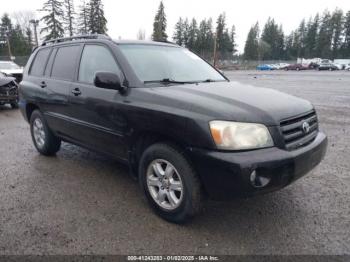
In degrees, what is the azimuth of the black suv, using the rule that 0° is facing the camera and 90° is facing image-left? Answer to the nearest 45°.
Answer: approximately 315°

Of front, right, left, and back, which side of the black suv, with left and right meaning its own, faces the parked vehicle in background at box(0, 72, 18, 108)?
back
